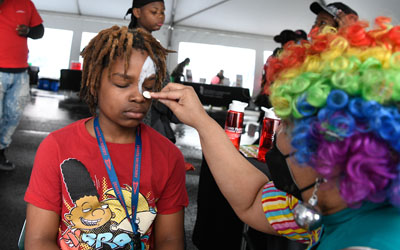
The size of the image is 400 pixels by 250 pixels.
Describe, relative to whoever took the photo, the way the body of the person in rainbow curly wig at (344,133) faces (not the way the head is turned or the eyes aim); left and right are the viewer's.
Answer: facing away from the viewer and to the left of the viewer

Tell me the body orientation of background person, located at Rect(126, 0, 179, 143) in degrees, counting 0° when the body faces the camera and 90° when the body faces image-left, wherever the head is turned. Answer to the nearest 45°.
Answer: approximately 315°

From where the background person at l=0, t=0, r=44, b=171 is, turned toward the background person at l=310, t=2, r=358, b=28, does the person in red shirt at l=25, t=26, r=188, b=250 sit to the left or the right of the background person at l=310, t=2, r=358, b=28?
right

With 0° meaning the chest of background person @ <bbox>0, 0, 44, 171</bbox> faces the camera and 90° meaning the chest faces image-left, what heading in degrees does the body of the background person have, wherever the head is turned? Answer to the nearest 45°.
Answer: approximately 0°

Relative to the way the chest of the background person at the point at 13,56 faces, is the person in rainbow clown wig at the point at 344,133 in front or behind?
in front

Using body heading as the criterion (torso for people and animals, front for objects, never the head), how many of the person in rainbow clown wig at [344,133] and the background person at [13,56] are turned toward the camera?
1

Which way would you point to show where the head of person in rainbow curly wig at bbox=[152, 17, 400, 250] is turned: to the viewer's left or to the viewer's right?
to the viewer's left

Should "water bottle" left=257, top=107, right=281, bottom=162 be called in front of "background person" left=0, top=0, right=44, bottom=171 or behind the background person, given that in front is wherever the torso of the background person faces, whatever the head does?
in front

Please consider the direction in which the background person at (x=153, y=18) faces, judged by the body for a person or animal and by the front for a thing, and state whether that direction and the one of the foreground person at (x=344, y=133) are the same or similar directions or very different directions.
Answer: very different directions
